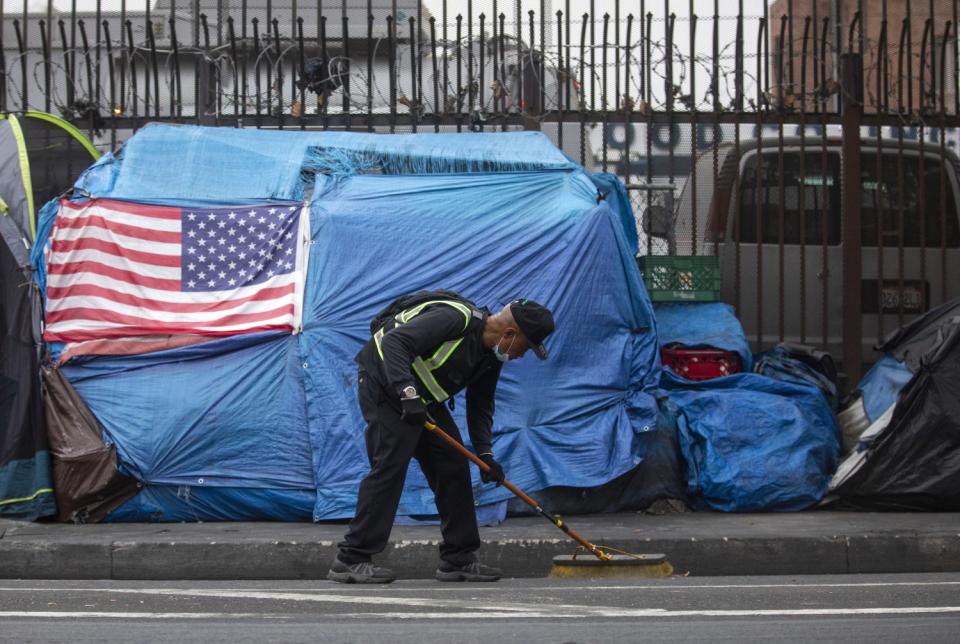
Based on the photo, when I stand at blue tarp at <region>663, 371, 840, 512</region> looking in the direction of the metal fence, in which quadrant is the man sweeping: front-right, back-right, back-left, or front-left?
back-left

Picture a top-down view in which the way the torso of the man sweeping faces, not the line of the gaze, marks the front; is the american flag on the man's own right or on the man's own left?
on the man's own left

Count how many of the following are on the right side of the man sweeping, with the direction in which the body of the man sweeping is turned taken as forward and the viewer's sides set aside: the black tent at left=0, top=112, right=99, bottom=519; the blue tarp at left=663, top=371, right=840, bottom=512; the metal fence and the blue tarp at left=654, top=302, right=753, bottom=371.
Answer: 0

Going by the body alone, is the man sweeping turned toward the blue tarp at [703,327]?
no

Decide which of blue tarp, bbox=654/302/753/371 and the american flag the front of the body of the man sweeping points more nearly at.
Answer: the blue tarp

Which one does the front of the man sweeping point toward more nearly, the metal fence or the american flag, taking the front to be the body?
the metal fence

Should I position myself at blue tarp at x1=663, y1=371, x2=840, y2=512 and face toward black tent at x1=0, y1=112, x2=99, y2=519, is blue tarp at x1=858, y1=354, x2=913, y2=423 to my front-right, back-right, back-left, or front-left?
back-right

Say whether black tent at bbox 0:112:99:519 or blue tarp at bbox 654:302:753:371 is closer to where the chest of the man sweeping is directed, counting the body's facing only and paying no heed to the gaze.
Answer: the blue tarp

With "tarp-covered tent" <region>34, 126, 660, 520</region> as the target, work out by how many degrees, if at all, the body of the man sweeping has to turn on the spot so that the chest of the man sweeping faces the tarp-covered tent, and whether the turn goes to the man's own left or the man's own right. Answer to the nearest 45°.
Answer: approximately 90° to the man's own left

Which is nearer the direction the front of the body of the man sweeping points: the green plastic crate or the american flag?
the green plastic crate

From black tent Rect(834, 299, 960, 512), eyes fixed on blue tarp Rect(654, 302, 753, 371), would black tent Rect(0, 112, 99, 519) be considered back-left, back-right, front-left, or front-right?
front-left

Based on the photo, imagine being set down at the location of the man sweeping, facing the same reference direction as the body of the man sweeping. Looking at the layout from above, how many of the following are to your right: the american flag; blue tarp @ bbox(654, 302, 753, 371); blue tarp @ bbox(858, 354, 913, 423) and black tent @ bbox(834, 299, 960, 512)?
0

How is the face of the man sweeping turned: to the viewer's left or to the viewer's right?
to the viewer's right

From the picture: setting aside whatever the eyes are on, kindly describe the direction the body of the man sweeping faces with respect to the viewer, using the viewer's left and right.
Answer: facing to the right of the viewer

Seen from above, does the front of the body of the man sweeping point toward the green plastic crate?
no
